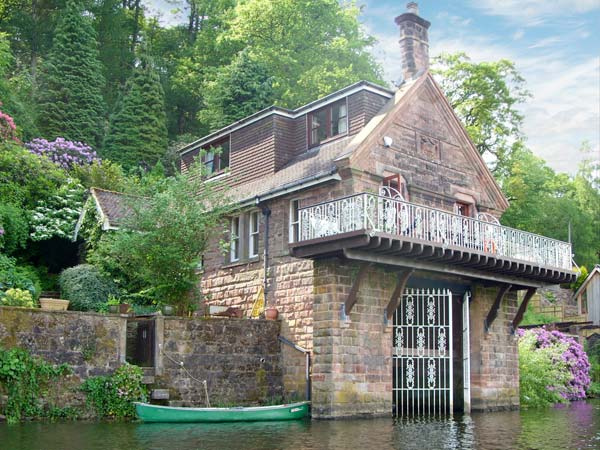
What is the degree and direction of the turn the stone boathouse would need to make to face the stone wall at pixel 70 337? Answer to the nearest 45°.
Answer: approximately 90° to its right

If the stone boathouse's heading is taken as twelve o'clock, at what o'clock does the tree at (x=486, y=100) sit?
The tree is roughly at 8 o'clock from the stone boathouse.

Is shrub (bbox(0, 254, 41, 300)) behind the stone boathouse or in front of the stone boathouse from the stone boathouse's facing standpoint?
behind

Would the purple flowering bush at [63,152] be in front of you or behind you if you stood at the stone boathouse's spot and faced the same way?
behind

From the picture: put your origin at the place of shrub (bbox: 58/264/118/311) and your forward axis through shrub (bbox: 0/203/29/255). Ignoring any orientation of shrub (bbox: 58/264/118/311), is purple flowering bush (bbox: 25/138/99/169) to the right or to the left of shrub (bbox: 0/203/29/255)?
right

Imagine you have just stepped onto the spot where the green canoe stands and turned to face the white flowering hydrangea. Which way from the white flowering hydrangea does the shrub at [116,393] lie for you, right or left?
left

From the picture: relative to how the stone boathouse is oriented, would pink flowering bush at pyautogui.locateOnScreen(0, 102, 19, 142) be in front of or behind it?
behind

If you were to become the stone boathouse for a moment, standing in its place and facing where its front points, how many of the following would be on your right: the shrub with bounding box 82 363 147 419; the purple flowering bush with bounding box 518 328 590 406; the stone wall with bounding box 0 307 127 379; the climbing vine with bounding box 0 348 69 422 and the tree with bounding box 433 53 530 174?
3

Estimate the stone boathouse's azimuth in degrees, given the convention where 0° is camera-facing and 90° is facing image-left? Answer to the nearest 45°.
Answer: approximately 315°

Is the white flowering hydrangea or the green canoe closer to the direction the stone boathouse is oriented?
the green canoe

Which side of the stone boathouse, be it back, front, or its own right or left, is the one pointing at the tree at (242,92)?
back

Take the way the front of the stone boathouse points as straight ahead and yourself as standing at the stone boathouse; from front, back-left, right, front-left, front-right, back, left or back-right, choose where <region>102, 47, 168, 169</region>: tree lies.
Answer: back

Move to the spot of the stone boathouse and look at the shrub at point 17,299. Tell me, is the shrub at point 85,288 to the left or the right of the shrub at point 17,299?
right

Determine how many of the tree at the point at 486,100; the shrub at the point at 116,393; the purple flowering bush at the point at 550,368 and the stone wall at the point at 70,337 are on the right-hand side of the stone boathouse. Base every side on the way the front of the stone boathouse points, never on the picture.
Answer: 2
